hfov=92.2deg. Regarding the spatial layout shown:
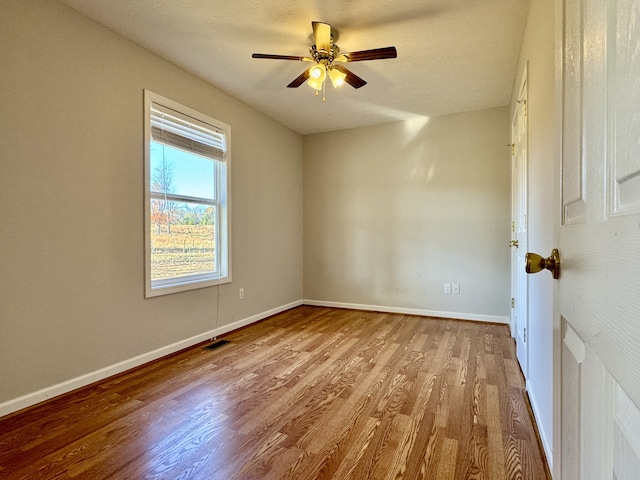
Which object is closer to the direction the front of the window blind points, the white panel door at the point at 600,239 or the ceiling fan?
the ceiling fan

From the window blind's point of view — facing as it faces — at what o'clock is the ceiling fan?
The ceiling fan is roughly at 12 o'clock from the window blind.

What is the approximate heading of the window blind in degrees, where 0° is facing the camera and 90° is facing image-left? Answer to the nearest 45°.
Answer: approximately 315°

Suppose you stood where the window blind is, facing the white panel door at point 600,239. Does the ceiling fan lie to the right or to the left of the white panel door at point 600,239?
left

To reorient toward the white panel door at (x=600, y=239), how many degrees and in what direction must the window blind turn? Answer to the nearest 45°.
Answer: approximately 45° to its right
